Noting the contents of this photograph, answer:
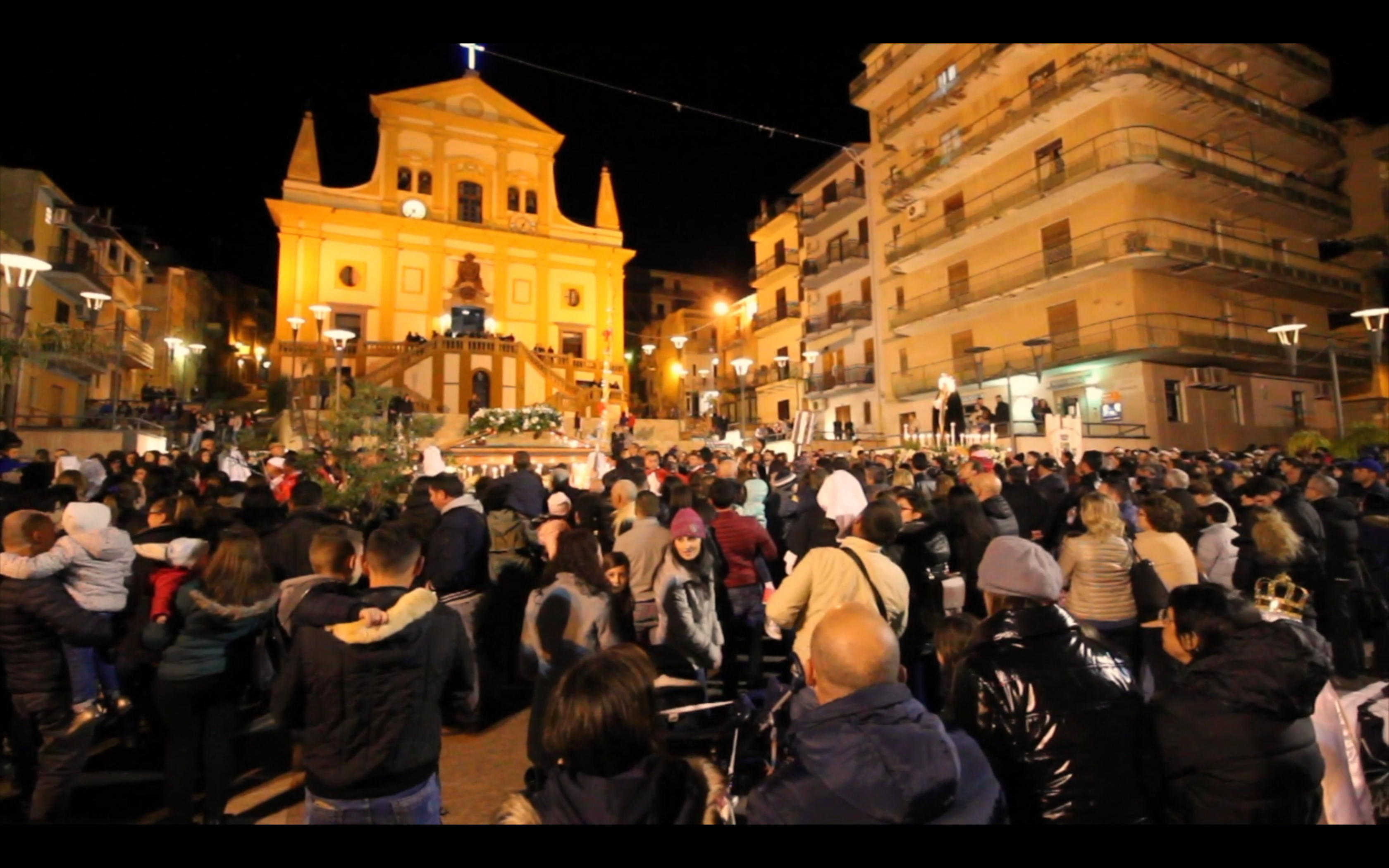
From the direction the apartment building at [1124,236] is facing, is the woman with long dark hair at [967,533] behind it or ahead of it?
ahead

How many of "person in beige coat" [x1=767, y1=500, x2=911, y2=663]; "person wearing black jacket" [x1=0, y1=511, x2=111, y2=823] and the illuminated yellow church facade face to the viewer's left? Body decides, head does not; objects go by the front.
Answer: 0

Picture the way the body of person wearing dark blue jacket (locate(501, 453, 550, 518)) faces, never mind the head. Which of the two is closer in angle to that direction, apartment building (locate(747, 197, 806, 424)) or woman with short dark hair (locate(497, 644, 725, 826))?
the apartment building

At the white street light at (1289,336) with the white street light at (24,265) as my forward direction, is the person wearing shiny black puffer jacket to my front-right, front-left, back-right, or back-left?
front-left

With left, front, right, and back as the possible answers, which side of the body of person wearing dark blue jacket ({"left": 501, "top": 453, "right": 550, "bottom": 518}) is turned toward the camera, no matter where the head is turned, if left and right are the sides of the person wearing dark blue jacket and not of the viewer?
back

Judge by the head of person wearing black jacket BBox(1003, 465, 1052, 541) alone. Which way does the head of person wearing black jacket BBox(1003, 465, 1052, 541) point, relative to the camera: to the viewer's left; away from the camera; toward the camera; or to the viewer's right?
away from the camera

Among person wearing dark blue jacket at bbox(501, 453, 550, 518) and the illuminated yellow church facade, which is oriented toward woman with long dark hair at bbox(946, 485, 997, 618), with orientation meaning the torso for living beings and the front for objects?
the illuminated yellow church facade

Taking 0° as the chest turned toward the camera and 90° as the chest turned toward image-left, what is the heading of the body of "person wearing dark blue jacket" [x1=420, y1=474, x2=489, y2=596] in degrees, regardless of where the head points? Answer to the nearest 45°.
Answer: approximately 135°

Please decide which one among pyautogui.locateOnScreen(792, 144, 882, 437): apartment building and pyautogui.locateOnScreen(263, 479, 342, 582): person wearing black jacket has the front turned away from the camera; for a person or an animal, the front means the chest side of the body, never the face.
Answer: the person wearing black jacket

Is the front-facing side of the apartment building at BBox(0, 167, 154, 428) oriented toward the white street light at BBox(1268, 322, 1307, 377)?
yes

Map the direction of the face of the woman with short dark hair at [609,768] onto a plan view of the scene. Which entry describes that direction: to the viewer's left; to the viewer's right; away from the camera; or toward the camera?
away from the camera

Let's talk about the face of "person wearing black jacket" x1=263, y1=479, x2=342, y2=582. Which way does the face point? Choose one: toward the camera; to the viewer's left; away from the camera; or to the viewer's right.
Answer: away from the camera

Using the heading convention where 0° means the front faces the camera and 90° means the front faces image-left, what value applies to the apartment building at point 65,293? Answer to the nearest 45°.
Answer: approximately 315°

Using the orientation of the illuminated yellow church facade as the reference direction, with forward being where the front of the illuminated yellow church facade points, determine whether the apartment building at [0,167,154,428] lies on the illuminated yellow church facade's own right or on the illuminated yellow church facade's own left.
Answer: on the illuminated yellow church facade's own right

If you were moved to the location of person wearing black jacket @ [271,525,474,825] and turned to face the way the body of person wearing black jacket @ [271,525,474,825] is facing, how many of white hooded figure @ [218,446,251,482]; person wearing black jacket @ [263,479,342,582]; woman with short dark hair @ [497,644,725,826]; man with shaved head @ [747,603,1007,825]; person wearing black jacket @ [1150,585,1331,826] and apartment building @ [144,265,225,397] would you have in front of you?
3
